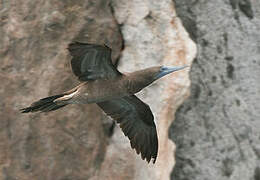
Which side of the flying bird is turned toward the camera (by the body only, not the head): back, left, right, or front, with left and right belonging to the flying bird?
right
